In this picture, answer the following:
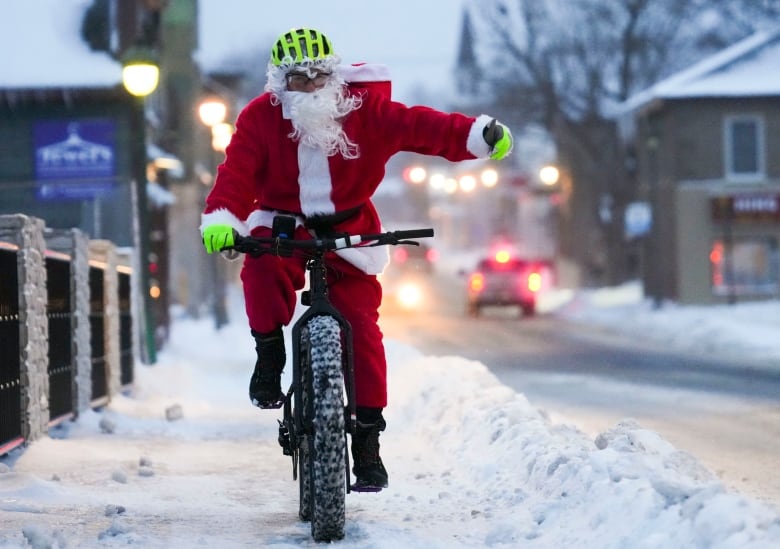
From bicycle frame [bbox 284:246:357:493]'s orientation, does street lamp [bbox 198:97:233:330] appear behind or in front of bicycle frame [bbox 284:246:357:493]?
behind

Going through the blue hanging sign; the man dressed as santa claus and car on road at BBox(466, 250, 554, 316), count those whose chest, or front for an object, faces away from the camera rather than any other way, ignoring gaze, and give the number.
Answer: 1

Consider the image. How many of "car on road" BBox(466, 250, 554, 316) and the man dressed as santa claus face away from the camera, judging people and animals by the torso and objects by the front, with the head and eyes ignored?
1

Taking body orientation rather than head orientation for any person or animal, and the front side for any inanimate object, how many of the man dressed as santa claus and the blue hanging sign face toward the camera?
2

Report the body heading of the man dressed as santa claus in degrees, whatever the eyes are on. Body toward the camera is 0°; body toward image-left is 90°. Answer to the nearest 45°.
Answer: approximately 0°

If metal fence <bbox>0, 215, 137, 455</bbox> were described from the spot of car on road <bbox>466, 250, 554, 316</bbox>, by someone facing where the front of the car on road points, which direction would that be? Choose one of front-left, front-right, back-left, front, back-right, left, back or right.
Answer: back

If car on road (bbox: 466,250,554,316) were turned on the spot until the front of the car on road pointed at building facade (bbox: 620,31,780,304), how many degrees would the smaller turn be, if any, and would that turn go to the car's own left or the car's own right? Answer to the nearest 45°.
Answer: approximately 45° to the car's own right

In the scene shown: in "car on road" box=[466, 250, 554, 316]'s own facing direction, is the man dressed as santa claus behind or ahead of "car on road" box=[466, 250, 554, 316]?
behind

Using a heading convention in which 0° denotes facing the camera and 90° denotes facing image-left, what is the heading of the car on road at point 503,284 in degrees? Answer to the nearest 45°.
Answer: approximately 180°
